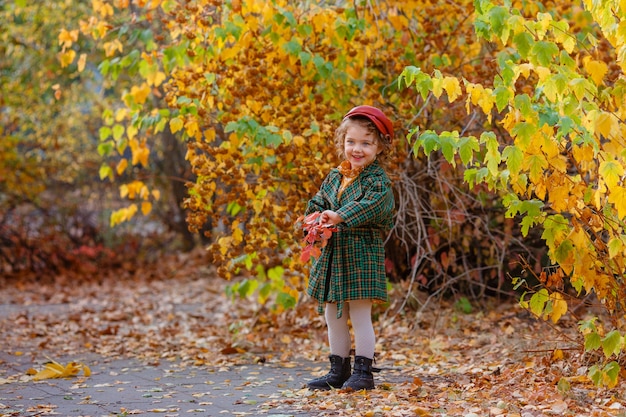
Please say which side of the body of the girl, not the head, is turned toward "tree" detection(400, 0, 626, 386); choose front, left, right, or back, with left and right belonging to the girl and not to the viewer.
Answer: left

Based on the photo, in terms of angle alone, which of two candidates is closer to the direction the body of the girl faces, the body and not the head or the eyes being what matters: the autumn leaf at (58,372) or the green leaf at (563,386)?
the autumn leaf

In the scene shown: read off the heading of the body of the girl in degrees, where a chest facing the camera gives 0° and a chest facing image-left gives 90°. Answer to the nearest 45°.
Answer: approximately 45°

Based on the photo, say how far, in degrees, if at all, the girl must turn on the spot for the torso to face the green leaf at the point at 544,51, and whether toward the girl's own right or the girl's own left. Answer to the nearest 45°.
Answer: approximately 90° to the girl's own left

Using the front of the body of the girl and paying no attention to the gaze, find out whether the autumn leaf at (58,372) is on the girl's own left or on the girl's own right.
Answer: on the girl's own right

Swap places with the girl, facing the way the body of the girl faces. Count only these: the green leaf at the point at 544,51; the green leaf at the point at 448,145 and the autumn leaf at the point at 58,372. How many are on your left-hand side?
2

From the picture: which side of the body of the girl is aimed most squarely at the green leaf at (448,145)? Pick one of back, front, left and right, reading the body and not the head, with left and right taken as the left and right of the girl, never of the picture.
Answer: back
